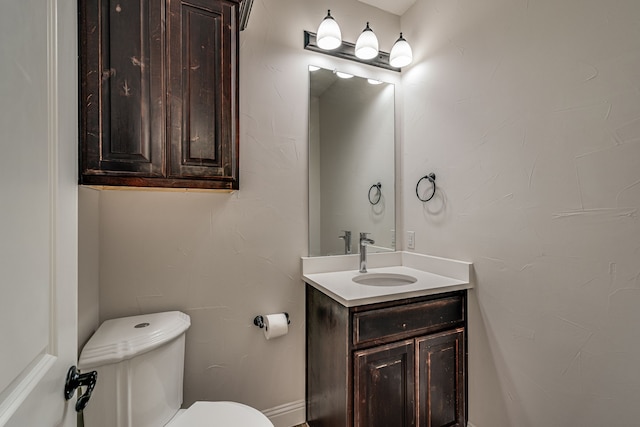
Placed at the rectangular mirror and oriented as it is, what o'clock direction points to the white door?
The white door is roughly at 2 o'clock from the rectangular mirror.

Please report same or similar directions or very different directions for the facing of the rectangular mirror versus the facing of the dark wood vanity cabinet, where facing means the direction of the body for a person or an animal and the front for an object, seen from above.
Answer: same or similar directions

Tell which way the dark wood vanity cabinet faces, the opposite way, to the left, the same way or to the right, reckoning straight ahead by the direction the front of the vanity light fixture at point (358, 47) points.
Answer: the same way

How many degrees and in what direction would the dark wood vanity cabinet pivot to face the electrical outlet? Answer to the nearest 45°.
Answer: approximately 135° to its left

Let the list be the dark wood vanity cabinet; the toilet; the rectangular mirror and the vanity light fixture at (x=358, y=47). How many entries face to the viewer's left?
0

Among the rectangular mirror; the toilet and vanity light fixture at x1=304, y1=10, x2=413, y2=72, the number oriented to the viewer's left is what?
0

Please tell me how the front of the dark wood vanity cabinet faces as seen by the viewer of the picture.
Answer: facing the viewer and to the right of the viewer

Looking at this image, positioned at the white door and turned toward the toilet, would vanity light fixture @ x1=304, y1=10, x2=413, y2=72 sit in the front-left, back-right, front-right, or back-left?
front-right

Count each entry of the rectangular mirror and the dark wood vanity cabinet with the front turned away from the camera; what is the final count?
0

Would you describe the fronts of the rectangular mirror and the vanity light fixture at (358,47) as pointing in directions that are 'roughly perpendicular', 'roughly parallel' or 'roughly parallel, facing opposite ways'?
roughly parallel

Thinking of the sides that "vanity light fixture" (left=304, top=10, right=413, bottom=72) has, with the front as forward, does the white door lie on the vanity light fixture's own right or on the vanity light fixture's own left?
on the vanity light fixture's own right

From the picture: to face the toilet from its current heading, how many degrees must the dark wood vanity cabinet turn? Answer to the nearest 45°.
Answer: approximately 90° to its right

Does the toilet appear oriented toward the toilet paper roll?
no

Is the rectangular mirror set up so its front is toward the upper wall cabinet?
no
